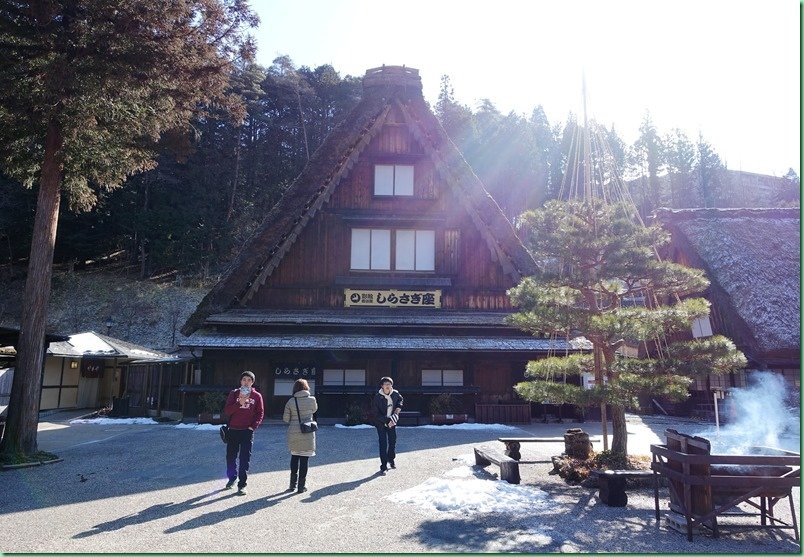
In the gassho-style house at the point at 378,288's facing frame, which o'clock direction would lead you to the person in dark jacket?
The person in dark jacket is roughly at 12 o'clock from the gassho-style house.

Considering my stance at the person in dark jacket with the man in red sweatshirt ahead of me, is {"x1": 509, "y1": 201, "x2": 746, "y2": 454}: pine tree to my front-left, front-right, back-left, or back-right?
back-left

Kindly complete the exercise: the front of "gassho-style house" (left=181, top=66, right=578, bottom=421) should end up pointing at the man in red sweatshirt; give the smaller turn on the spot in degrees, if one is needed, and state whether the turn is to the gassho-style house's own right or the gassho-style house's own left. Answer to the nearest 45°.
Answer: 0° — it already faces them

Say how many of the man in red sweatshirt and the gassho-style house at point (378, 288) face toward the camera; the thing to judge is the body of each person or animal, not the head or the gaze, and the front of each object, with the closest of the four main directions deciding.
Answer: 2

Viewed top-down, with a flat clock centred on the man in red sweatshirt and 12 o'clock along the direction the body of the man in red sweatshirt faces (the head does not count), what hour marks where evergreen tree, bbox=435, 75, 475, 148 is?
The evergreen tree is roughly at 7 o'clock from the man in red sweatshirt.

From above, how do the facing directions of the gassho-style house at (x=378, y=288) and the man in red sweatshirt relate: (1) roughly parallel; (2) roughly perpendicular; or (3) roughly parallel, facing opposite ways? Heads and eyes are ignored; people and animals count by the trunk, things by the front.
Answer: roughly parallel

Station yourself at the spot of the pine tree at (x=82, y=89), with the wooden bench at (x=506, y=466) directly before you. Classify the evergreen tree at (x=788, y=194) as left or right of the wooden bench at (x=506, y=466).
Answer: left

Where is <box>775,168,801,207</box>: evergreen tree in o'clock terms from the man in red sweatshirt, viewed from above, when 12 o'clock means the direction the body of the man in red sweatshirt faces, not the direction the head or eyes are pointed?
The evergreen tree is roughly at 8 o'clock from the man in red sweatshirt.

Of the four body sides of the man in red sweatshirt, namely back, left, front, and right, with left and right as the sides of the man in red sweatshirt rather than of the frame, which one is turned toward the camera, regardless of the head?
front

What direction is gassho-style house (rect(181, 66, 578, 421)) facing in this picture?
toward the camera

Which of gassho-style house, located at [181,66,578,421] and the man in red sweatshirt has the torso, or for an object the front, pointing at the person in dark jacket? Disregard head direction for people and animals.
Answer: the gassho-style house
